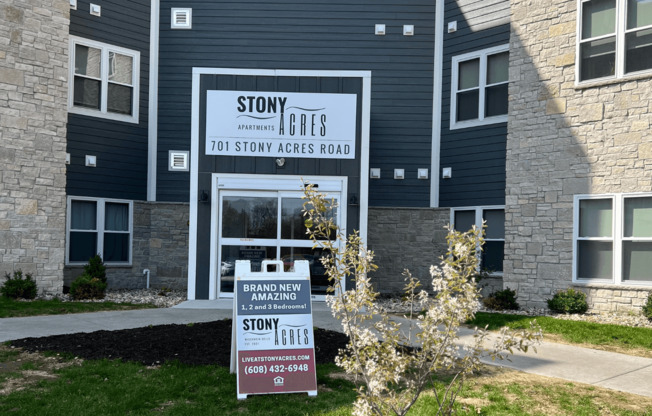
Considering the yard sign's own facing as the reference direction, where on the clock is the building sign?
The building sign is roughly at 6 o'clock from the yard sign.

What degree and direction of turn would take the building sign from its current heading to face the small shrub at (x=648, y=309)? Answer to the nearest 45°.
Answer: approximately 45° to its left

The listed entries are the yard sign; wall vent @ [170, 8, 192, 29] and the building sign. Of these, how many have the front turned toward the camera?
3

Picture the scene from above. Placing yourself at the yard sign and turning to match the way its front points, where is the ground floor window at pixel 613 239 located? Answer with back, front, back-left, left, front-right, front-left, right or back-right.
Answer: back-left

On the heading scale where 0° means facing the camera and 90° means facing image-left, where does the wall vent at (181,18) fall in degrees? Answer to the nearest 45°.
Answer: approximately 0°

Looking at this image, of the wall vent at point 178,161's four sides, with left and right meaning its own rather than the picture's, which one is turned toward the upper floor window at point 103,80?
right

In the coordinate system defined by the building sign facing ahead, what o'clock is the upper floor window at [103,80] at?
The upper floor window is roughly at 4 o'clock from the building sign.

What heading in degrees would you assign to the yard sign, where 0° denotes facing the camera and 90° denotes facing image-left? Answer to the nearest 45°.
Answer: approximately 0°
